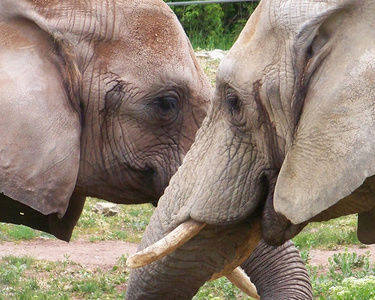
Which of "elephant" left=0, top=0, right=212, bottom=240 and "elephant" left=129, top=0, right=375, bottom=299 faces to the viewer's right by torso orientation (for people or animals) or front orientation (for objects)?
"elephant" left=0, top=0, right=212, bottom=240

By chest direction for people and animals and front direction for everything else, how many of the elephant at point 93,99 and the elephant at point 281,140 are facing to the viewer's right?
1

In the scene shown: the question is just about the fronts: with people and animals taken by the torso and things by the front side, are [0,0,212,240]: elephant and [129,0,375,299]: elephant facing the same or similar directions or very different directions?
very different directions

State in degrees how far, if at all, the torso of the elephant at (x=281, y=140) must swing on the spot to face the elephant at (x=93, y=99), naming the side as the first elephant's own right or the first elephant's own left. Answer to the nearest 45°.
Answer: approximately 45° to the first elephant's own right

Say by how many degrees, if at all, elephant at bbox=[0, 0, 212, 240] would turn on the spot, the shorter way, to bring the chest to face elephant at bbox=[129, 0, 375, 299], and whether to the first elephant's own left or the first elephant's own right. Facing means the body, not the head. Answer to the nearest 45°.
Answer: approximately 45° to the first elephant's own right

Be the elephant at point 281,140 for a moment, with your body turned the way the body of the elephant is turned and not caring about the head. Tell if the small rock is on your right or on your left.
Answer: on your right

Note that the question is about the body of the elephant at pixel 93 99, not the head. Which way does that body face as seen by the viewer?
to the viewer's right

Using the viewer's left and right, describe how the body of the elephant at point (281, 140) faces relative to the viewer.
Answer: facing to the left of the viewer
